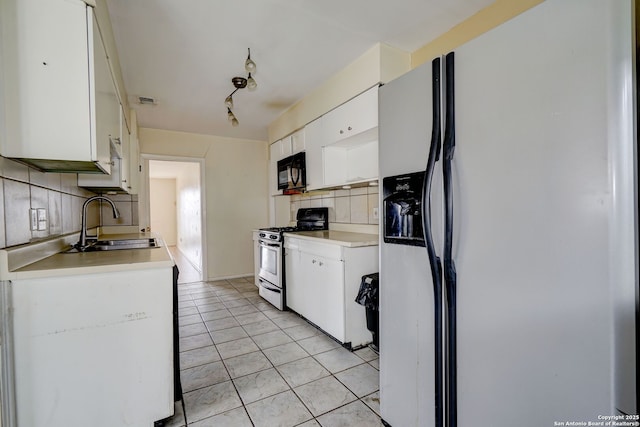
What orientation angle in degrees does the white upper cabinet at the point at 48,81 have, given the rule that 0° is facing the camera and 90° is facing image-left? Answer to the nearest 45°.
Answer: approximately 270°

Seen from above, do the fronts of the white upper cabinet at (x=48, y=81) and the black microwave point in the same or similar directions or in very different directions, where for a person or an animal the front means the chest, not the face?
very different directions

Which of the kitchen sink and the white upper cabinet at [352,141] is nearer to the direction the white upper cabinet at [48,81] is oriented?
the white upper cabinet

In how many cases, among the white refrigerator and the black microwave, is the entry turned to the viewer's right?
0

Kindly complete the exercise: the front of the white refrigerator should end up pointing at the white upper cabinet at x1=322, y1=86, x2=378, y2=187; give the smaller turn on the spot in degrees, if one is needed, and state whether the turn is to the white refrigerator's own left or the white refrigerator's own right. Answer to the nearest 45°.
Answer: approximately 90° to the white refrigerator's own right

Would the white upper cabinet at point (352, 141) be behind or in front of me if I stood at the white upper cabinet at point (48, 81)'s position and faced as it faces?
in front

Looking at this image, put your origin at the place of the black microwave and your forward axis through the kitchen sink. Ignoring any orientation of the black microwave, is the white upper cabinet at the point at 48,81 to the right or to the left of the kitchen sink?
left

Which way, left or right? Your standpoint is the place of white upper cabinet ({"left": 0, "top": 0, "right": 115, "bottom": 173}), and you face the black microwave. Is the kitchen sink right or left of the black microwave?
left

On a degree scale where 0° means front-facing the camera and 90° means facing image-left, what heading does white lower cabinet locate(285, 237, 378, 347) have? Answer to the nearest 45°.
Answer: approximately 45°

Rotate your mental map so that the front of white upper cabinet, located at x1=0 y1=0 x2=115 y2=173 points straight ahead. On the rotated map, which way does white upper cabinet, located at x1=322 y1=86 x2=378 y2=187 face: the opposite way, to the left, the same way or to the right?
the opposite way

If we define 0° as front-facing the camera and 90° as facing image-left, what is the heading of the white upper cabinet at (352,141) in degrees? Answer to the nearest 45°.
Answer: approximately 45°
